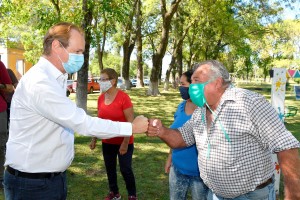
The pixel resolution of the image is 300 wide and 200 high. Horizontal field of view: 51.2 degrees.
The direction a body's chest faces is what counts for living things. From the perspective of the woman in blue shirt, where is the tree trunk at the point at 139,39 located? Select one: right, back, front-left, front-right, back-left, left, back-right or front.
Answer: back-right

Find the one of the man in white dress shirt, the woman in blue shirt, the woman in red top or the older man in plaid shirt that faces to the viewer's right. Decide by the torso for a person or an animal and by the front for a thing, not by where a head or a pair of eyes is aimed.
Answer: the man in white dress shirt

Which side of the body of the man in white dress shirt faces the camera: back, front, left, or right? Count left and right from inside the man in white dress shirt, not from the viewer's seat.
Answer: right

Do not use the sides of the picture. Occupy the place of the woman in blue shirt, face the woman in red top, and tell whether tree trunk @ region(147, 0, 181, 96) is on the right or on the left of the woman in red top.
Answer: right

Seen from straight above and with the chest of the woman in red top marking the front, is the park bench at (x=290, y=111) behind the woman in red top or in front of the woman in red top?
behind

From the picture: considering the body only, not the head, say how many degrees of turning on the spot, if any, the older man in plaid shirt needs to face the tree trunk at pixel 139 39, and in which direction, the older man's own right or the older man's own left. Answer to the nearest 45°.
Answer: approximately 135° to the older man's own right

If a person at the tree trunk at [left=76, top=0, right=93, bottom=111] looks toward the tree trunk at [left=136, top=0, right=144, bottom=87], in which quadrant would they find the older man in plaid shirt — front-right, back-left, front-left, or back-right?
back-right

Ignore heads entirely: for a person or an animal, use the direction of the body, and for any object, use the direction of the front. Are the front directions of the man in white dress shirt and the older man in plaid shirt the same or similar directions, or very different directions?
very different directions

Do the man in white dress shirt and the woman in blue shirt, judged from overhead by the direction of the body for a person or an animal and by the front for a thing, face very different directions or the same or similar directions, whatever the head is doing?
very different directions

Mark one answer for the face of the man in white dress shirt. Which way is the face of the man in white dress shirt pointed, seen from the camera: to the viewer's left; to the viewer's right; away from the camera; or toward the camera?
to the viewer's right
